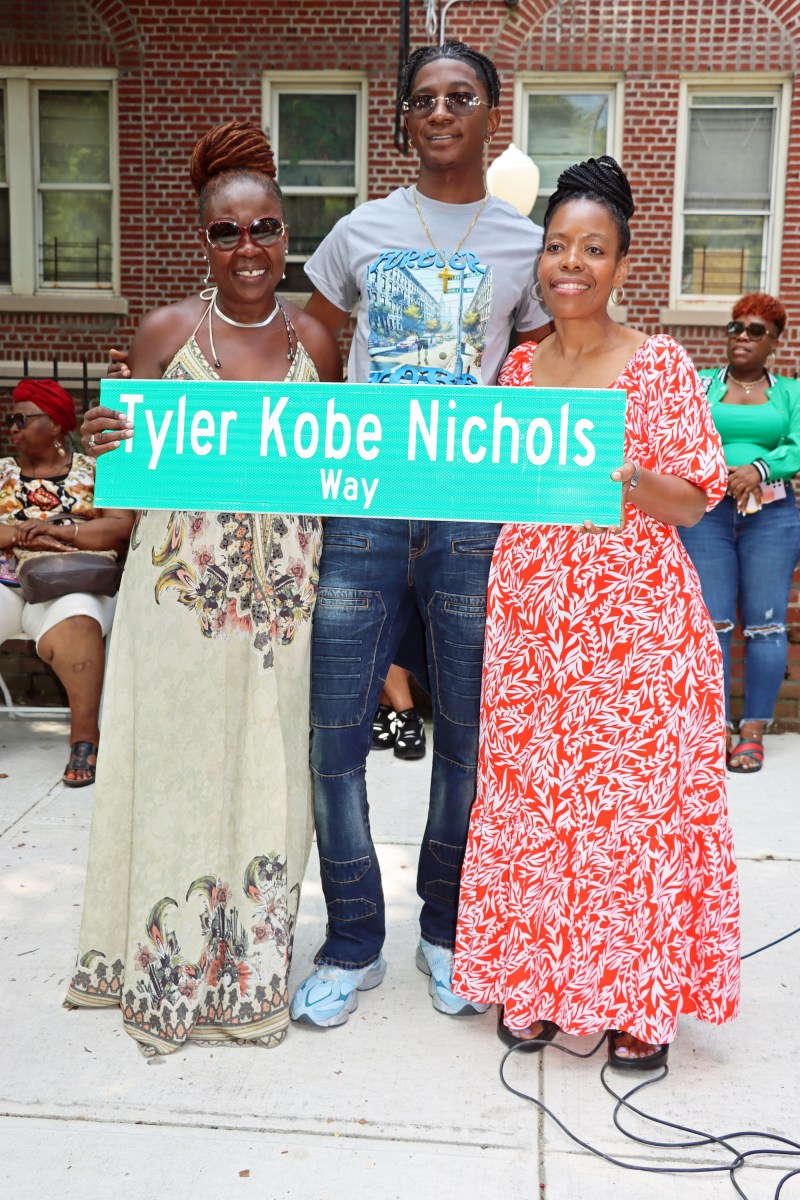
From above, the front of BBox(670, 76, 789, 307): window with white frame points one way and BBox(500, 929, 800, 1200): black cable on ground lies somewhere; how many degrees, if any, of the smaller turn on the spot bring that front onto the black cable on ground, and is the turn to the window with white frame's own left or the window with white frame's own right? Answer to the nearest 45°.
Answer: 0° — it already faces it

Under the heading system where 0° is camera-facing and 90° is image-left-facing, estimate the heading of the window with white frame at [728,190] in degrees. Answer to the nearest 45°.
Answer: approximately 0°

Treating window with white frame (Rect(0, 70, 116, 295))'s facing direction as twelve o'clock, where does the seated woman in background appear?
The seated woman in background is roughly at 12 o'clock from the window with white frame.

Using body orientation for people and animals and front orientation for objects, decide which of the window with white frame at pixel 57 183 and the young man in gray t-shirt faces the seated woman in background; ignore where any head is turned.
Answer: the window with white frame

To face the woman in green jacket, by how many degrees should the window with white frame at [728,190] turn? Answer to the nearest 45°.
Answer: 0° — it already faces them

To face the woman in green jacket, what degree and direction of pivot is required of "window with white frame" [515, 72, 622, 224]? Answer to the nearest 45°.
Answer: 0° — it already faces them

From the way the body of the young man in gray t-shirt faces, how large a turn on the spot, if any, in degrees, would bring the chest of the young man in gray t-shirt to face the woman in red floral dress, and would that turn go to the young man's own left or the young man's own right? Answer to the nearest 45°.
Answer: approximately 45° to the young man's own left

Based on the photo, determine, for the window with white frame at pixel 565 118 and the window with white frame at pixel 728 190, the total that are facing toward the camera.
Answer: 2

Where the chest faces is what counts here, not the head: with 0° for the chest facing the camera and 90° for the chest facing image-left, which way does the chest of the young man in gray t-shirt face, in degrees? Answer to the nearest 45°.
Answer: approximately 0°
